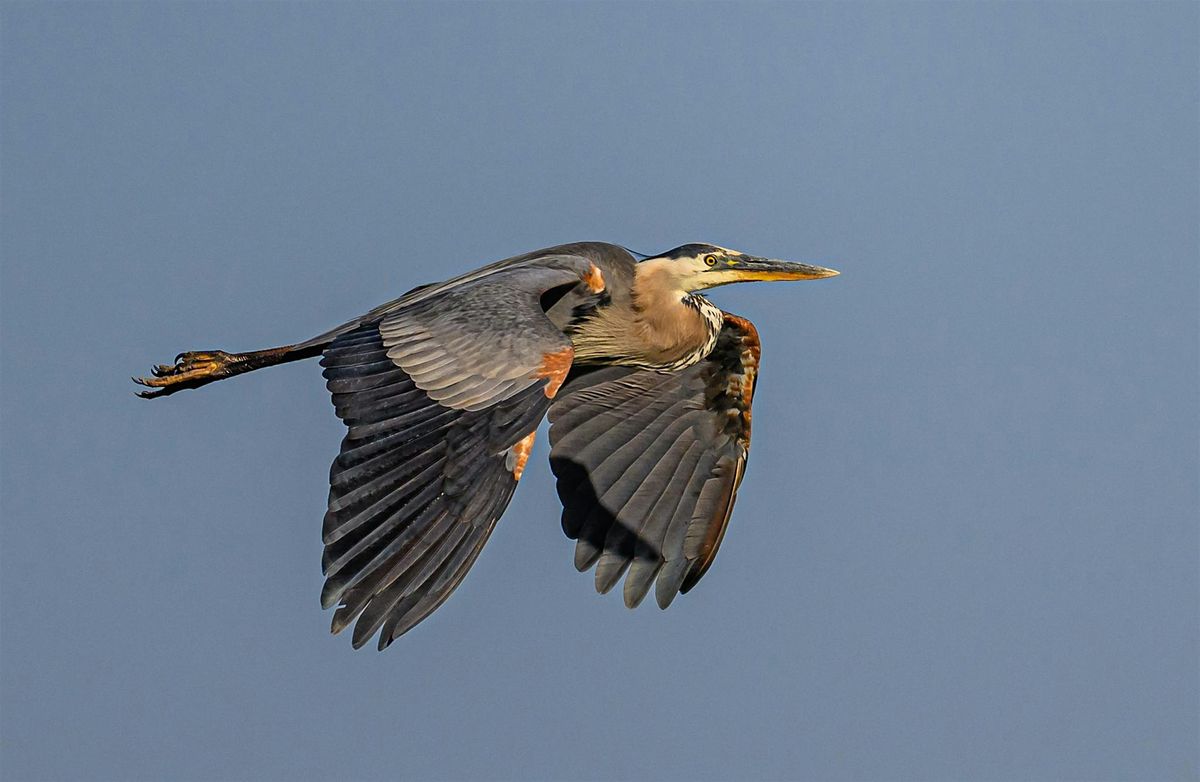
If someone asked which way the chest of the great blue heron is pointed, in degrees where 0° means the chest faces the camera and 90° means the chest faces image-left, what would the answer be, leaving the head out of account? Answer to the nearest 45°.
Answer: approximately 315°
